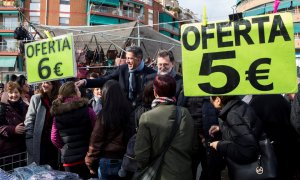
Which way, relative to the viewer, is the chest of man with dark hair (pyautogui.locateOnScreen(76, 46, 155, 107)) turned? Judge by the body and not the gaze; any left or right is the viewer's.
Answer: facing the viewer and to the left of the viewer

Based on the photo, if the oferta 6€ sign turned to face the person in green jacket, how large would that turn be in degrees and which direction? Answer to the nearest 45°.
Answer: approximately 45° to its left

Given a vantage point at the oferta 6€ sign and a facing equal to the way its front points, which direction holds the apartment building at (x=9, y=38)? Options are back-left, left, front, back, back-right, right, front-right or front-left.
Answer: back

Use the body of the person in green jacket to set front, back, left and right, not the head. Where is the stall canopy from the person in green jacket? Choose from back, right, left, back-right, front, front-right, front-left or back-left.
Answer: front

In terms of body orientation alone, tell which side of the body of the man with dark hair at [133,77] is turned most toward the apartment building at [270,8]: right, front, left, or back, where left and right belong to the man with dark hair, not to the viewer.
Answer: back

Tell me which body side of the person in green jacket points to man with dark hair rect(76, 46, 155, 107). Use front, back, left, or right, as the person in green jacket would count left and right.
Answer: front

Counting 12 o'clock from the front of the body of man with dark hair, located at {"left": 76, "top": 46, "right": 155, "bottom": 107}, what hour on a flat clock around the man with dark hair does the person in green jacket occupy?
The person in green jacket is roughly at 10 o'clock from the man with dark hair.

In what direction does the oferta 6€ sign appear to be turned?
toward the camera

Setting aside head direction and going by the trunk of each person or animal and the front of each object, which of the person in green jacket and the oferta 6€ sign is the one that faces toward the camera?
the oferta 6€ sign

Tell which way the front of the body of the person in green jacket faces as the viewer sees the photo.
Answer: away from the camera

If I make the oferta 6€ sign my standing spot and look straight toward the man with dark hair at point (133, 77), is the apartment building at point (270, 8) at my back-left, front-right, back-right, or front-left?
front-left

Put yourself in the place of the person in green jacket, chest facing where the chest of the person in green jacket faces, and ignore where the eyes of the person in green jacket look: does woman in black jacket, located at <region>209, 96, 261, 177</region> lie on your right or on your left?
on your right

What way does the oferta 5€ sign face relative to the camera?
toward the camera

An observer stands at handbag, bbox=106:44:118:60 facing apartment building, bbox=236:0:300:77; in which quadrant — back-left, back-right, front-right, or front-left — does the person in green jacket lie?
back-right
